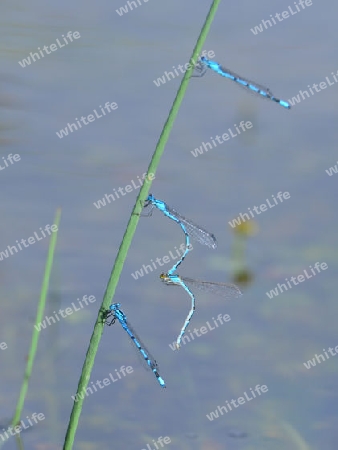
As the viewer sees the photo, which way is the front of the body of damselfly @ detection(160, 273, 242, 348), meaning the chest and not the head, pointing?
to the viewer's left

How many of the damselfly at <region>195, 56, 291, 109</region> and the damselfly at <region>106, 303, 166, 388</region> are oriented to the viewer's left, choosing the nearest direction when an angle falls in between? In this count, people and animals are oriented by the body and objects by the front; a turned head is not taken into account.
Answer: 2

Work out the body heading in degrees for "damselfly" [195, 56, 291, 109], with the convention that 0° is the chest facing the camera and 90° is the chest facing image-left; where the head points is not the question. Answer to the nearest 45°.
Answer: approximately 90°

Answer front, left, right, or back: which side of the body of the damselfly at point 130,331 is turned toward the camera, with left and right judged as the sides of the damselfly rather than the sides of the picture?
left

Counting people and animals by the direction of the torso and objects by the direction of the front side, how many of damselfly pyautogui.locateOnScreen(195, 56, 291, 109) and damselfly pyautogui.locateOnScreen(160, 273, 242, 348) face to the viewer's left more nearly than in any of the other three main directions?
2
